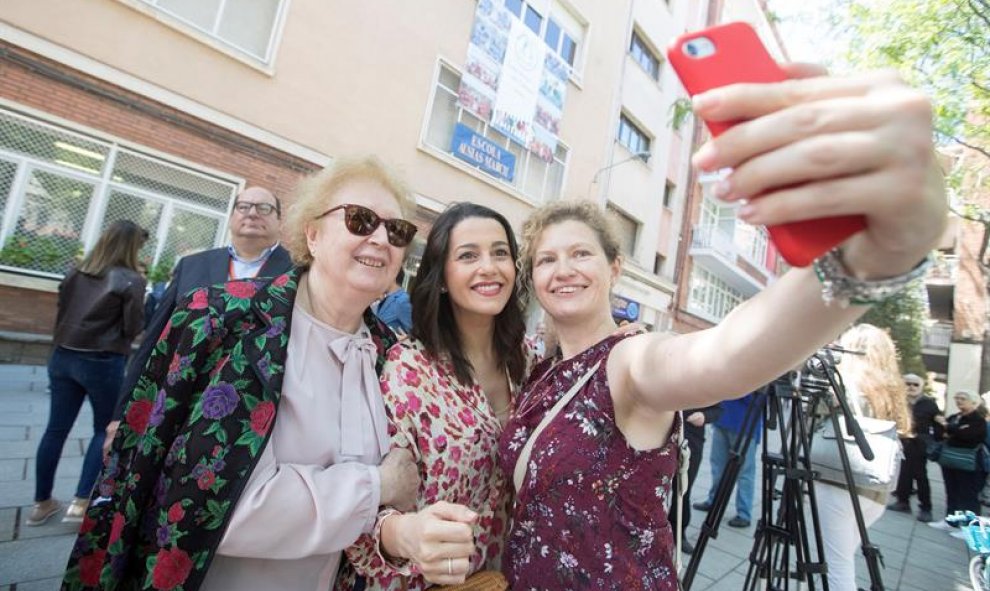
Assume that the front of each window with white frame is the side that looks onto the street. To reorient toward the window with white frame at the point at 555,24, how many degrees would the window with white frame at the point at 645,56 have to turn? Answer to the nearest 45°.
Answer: approximately 90° to its right

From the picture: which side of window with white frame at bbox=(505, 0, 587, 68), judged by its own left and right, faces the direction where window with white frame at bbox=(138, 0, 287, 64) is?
right

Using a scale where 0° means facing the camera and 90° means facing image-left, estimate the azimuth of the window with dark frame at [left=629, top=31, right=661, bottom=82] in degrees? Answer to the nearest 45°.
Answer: approximately 315°

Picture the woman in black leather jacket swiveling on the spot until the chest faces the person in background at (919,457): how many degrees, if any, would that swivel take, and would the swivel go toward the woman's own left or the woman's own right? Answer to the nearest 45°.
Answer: approximately 45° to the woman's own right

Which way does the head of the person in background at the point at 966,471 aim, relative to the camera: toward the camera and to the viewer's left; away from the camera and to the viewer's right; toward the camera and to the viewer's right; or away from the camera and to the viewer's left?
toward the camera and to the viewer's left

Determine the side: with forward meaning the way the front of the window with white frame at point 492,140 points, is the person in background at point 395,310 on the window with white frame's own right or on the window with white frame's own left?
on the window with white frame's own right

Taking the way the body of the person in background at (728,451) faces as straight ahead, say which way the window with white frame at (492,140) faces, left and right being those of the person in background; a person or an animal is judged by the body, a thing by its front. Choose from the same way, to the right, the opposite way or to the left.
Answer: to the left
